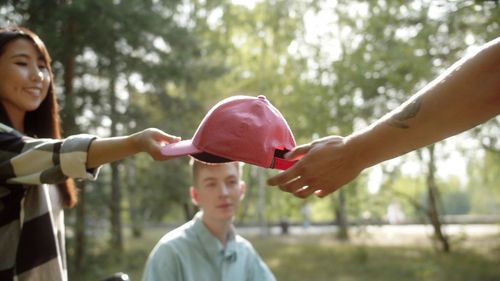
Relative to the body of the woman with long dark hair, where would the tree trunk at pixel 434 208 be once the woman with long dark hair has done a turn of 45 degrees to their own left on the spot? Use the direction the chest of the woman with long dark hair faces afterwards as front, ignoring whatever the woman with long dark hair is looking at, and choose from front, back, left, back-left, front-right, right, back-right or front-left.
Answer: front-left

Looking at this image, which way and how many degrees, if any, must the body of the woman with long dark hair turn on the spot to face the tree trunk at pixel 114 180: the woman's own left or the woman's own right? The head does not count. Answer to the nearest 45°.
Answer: approximately 135° to the woman's own left

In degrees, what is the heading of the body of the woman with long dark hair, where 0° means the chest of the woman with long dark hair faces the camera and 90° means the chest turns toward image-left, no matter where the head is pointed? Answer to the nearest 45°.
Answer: approximately 315°

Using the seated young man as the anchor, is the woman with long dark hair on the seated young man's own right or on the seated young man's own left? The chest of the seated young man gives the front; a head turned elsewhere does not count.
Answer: on the seated young man's own right

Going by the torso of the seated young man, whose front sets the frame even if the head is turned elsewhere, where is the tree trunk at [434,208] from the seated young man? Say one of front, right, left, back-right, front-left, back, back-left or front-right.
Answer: left

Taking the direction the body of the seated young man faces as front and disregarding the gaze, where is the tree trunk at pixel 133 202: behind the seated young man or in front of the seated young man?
behind

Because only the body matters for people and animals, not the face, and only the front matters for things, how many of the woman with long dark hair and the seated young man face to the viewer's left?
0

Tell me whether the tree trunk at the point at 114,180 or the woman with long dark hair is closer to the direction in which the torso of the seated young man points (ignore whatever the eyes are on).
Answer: the woman with long dark hair

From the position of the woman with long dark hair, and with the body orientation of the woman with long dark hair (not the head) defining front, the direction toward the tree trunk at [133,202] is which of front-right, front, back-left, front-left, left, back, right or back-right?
back-left

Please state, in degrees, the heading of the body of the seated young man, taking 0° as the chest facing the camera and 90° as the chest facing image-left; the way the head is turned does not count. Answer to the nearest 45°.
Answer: approximately 315°

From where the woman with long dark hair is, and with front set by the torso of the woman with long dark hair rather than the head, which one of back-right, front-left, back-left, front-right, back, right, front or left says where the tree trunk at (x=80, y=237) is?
back-left

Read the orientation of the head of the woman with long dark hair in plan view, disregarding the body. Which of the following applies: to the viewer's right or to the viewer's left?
to the viewer's right
